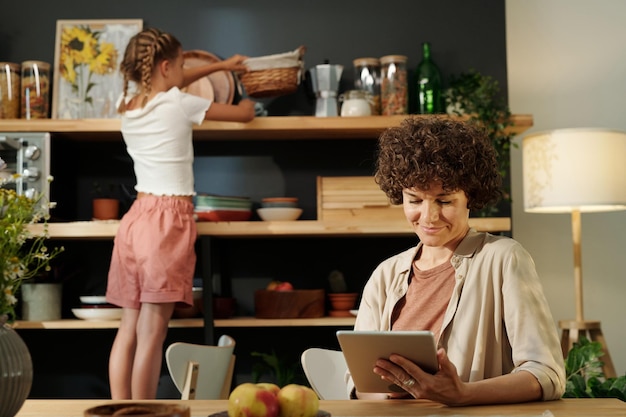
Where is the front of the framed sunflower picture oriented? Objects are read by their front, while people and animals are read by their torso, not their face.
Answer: toward the camera

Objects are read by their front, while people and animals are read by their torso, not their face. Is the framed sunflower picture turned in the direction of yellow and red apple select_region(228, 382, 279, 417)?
yes

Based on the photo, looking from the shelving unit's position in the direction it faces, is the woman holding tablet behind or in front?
in front

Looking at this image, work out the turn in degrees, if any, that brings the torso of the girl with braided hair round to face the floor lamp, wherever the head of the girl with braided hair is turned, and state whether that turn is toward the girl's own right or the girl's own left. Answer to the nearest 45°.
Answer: approximately 45° to the girl's own right

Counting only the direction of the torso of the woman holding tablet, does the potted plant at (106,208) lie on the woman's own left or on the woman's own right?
on the woman's own right

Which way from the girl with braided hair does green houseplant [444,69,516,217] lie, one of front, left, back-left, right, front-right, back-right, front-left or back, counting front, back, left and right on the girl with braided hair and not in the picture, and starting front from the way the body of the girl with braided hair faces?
front-right

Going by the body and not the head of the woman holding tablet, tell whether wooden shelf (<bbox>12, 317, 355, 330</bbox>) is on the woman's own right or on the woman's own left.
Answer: on the woman's own right

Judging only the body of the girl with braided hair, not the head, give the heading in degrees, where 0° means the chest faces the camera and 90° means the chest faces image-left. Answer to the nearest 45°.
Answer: approximately 225°

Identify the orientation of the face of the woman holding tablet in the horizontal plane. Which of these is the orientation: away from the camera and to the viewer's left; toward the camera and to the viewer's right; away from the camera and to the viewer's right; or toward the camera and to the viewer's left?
toward the camera and to the viewer's left

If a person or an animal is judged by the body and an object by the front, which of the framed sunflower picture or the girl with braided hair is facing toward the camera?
the framed sunflower picture

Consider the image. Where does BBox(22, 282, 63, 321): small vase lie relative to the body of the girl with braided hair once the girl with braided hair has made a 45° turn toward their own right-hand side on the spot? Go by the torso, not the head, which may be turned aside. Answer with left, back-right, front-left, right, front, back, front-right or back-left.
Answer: back-left

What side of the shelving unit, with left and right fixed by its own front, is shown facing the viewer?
front

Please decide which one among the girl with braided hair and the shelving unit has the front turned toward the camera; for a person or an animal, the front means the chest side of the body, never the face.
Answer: the shelving unit
